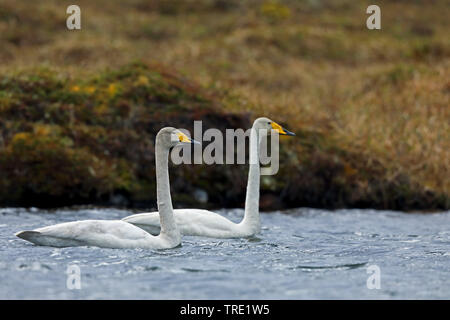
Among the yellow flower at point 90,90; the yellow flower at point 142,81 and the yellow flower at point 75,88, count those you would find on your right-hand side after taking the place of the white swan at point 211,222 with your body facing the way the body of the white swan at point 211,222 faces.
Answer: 0

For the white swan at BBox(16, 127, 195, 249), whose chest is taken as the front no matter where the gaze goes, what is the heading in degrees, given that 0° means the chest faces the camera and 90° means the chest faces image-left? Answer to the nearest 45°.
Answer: approximately 270°

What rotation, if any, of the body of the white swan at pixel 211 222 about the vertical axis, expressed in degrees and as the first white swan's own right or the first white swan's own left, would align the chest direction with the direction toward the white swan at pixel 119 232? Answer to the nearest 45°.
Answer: approximately 135° to the first white swan's own right

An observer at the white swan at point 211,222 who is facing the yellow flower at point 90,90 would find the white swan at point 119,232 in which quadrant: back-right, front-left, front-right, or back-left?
back-left

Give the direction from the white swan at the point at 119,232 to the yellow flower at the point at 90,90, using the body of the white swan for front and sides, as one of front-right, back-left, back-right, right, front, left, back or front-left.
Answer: left

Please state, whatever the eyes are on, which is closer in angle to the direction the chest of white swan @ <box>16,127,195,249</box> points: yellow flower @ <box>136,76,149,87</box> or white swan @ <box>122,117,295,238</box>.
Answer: the white swan

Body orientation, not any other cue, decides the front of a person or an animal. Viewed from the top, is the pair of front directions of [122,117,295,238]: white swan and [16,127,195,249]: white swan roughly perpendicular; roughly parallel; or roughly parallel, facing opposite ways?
roughly parallel

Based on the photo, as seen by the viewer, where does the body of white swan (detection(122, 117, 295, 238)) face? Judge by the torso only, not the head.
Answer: to the viewer's right

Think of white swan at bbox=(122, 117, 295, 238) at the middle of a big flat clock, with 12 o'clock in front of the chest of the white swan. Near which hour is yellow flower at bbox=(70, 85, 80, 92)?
The yellow flower is roughly at 8 o'clock from the white swan.

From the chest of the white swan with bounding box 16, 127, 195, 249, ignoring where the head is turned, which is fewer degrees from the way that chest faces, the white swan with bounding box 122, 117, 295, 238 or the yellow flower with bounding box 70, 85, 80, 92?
the white swan

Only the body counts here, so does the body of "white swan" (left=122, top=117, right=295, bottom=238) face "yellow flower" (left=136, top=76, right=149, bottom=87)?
no

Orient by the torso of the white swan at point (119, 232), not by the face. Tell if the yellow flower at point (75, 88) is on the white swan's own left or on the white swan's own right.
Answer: on the white swan's own left

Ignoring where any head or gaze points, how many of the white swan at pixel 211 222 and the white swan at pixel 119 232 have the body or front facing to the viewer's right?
2

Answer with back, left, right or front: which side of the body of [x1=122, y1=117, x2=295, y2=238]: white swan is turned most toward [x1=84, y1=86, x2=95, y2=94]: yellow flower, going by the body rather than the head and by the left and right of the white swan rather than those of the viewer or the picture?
left

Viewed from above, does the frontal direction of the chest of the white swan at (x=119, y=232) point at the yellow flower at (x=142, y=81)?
no
